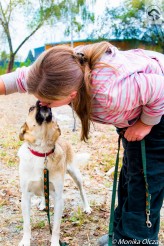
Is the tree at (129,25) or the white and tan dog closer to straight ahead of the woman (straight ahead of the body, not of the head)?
the white and tan dog

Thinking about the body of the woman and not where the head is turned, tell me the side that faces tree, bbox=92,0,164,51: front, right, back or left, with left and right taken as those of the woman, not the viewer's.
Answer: right

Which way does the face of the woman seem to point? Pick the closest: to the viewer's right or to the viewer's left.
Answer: to the viewer's left

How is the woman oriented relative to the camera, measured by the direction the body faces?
to the viewer's left
